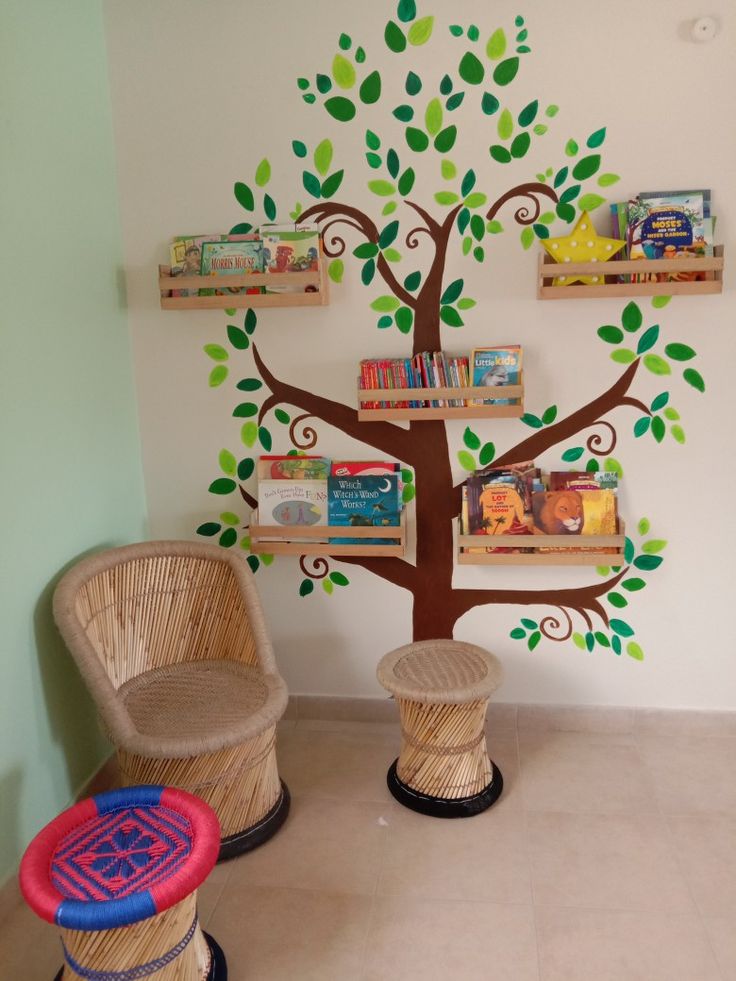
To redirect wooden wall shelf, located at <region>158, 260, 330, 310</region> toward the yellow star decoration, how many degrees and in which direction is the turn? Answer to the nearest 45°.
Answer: approximately 90° to its left

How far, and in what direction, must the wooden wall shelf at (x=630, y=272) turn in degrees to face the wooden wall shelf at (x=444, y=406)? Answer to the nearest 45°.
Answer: approximately 90° to its right

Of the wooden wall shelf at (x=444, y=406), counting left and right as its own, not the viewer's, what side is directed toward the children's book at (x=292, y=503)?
right

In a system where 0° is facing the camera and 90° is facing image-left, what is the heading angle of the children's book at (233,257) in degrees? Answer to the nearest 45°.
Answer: approximately 0°

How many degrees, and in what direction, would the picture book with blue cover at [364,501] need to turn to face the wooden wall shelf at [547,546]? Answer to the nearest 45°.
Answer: approximately 90° to its left

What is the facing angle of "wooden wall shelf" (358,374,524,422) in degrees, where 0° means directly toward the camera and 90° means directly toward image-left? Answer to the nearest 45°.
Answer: approximately 0°

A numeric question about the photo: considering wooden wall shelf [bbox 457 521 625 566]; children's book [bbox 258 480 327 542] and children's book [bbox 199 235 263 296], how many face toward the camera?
3

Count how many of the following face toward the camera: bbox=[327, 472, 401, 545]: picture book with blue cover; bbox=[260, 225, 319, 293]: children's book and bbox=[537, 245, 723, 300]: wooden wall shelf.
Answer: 3
